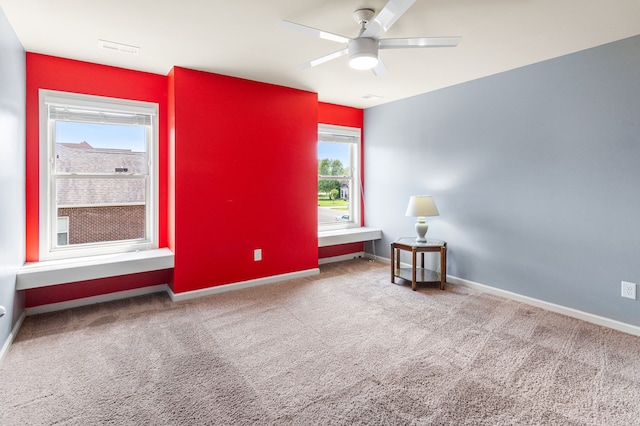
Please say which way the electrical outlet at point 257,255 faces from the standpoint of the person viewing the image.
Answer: facing the viewer and to the right of the viewer

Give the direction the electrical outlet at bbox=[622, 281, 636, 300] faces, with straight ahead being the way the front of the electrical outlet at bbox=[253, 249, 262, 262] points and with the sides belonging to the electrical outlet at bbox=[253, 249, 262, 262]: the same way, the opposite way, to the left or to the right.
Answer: to the right

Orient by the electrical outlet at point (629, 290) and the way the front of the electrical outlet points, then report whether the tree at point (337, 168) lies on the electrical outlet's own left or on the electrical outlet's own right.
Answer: on the electrical outlet's own right

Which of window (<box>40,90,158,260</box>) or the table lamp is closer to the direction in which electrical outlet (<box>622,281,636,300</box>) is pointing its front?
the window

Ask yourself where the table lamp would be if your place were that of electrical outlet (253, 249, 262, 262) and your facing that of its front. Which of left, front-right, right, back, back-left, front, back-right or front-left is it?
front-left

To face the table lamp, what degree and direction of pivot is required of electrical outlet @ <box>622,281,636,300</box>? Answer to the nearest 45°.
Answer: approximately 90° to its right
